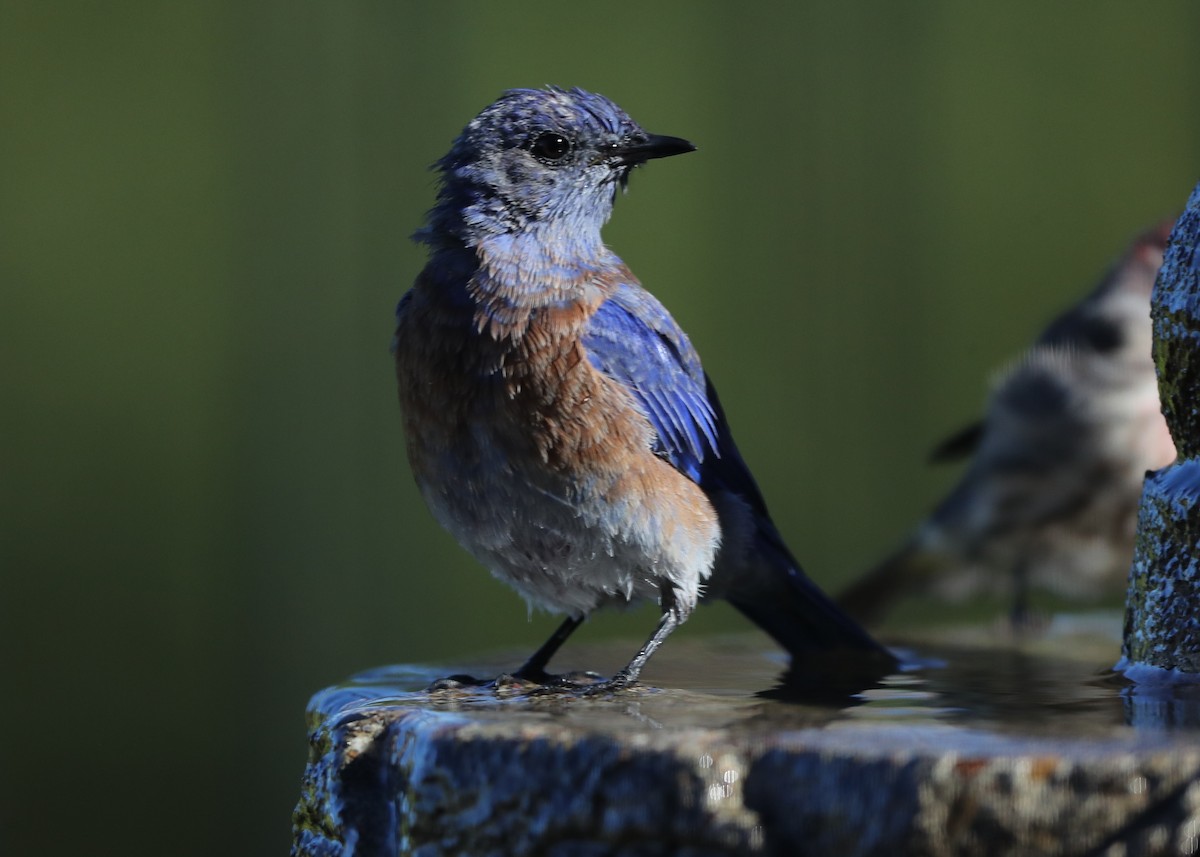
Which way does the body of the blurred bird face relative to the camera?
to the viewer's right

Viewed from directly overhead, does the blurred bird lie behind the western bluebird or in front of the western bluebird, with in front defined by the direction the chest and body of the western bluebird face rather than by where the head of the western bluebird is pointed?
behind

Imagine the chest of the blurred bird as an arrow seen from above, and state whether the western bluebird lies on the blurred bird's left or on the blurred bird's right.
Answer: on the blurred bird's right

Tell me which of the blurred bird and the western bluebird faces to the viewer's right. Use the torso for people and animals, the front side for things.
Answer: the blurred bird

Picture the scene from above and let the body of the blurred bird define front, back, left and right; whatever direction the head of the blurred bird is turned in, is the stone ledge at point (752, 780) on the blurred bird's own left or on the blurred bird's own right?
on the blurred bird's own right

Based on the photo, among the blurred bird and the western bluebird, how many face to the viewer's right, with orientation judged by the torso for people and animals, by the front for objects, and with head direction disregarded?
1
